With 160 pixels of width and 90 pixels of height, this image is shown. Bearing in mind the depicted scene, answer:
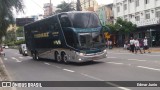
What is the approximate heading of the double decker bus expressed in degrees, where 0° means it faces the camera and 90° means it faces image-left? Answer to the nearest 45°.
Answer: approximately 315°

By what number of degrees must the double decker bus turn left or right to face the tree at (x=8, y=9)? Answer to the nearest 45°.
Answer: approximately 180°
